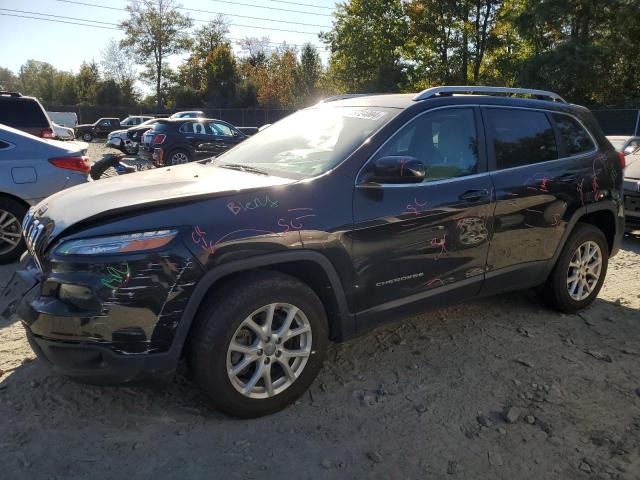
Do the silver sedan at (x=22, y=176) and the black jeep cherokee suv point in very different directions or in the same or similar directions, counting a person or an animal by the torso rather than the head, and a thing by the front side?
same or similar directions

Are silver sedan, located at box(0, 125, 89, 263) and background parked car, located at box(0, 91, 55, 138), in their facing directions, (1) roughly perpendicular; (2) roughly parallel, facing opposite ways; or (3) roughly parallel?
roughly parallel

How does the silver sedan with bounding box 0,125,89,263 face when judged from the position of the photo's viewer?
facing to the left of the viewer

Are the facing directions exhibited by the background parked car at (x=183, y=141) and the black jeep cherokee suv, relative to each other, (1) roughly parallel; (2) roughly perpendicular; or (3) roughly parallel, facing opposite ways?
roughly parallel, facing opposite ways

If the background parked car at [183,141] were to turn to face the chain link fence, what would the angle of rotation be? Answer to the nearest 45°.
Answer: approximately 45° to its left

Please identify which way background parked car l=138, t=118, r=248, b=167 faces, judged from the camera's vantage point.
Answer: facing away from the viewer and to the right of the viewer

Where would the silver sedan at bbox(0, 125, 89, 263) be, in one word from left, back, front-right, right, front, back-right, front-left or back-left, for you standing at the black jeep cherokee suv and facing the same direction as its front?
right

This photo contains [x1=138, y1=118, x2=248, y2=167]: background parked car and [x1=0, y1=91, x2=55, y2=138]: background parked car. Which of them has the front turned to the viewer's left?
[x1=0, y1=91, x2=55, y2=138]: background parked car

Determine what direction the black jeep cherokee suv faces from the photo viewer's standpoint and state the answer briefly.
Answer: facing the viewer and to the left of the viewer

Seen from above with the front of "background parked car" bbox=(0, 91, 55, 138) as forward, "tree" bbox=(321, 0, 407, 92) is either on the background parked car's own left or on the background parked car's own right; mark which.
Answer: on the background parked car's own right
